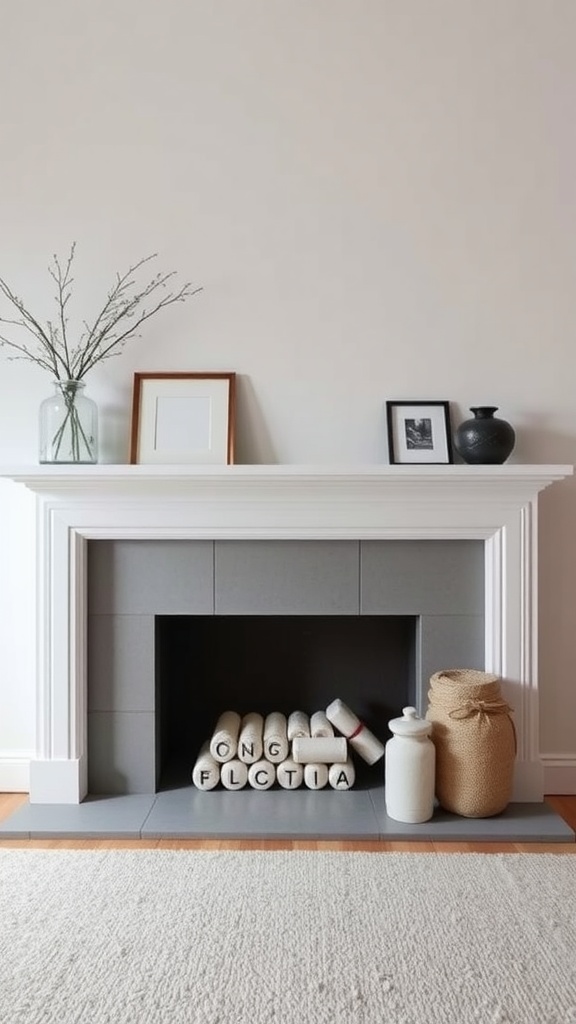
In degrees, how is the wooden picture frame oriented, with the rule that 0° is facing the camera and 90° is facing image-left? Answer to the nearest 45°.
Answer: approximately 0°

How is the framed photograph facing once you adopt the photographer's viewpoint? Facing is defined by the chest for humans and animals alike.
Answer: facing the viewer

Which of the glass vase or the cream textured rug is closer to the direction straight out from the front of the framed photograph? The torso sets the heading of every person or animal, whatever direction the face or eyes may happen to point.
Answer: the cream textured rug

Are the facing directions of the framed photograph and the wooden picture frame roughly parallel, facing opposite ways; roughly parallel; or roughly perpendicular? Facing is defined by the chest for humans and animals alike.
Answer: roughly parallel

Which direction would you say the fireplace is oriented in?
toward the camera
